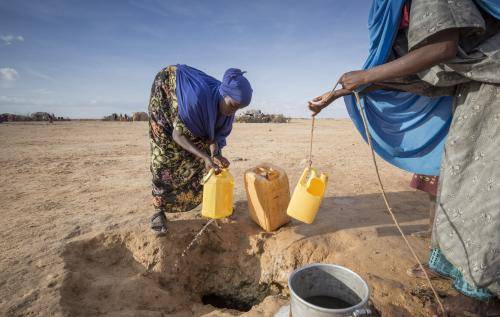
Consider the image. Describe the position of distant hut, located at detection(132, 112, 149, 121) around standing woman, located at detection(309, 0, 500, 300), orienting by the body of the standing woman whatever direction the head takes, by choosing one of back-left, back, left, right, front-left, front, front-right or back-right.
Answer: front-right

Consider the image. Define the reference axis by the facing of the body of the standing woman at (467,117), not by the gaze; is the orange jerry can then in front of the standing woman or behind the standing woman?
in front

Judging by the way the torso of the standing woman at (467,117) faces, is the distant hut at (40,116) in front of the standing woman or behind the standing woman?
in front

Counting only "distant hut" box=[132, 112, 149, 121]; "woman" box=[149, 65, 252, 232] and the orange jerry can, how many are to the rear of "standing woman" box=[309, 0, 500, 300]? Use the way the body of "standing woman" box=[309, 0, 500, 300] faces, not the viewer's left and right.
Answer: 0

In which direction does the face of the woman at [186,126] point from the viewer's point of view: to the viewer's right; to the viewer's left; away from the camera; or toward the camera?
to the viewer's right

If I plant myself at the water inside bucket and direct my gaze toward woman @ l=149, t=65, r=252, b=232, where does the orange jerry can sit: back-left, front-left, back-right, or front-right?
front-right

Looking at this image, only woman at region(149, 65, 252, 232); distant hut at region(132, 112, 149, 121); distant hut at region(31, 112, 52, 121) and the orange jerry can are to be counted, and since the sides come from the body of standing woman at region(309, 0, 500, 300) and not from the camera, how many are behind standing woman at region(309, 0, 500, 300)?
0

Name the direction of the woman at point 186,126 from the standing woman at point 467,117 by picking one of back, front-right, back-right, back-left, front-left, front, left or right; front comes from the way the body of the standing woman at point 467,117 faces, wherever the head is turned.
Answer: front

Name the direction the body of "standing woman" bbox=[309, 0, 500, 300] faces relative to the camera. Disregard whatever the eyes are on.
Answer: to the viewer's left
